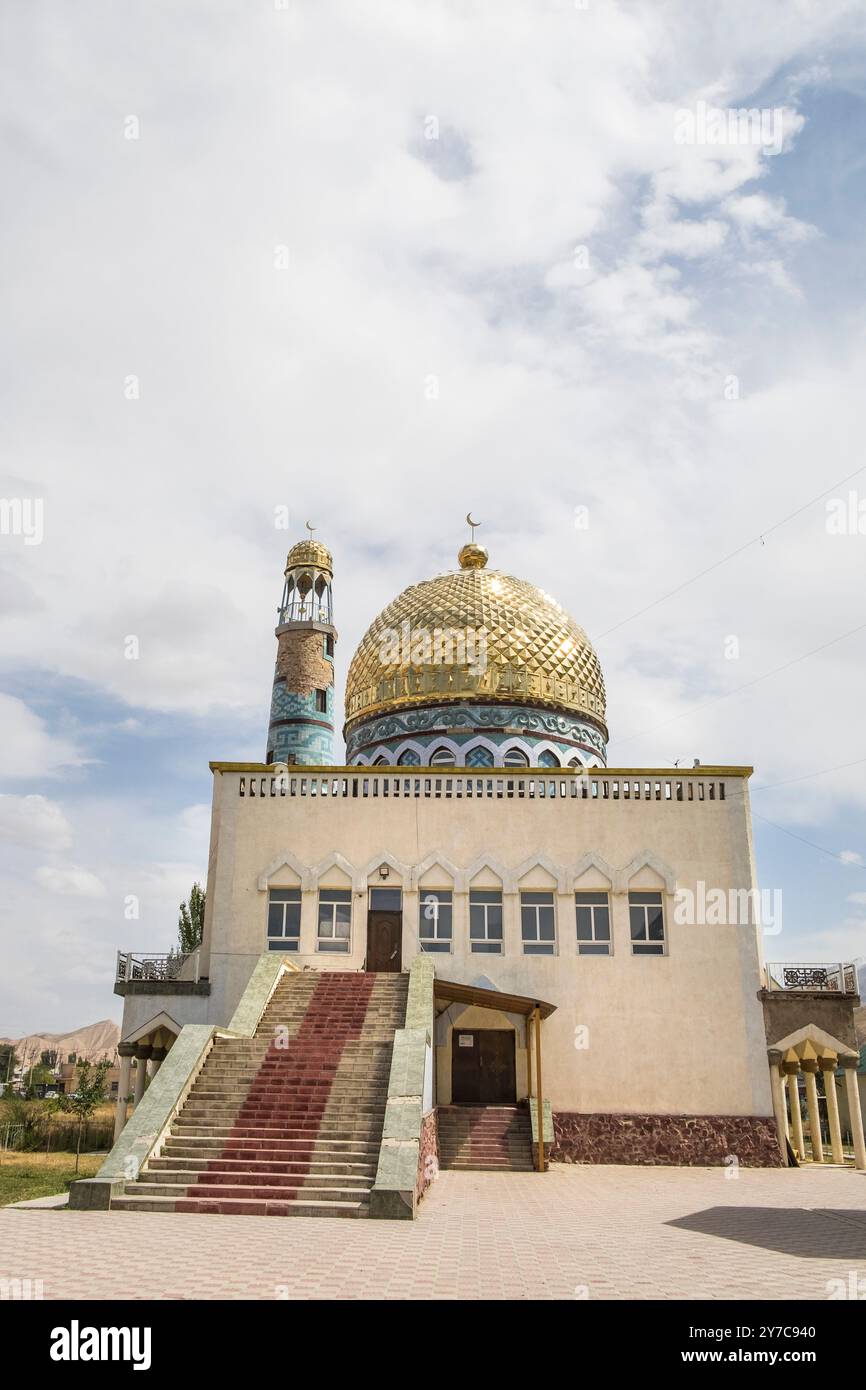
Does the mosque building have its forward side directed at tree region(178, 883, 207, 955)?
no

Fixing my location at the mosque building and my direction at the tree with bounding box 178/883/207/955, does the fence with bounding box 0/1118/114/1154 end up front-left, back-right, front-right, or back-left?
front-left

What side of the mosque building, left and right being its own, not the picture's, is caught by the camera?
front

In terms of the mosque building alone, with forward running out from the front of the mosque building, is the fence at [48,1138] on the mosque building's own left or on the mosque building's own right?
on the mosque building's own right
